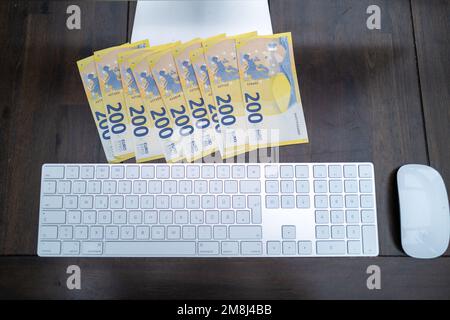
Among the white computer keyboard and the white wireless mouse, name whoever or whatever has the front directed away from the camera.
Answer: the white wireless mouse

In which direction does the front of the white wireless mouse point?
away from the camera

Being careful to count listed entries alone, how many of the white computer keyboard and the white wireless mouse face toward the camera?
1

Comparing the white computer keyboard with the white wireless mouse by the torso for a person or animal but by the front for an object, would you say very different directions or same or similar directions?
very different directions

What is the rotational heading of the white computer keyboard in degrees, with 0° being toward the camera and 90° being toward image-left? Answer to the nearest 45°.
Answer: approximately 0°
